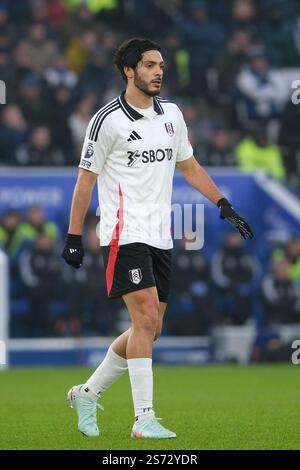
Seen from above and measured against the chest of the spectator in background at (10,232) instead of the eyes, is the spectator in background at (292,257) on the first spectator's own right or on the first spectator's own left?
on the first spectator's own left

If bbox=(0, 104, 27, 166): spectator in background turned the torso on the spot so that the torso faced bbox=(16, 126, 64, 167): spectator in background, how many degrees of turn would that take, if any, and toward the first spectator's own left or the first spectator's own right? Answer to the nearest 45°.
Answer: approximately 45° to the first spectator's own left

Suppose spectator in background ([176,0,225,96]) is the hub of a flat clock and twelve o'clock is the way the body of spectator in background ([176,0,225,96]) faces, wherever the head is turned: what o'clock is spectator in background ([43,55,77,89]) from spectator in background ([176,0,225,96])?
spectator in background ([43,55,77,89]) is roughly at 2 o'clock from spectator in background ([176,0,225,96]).
